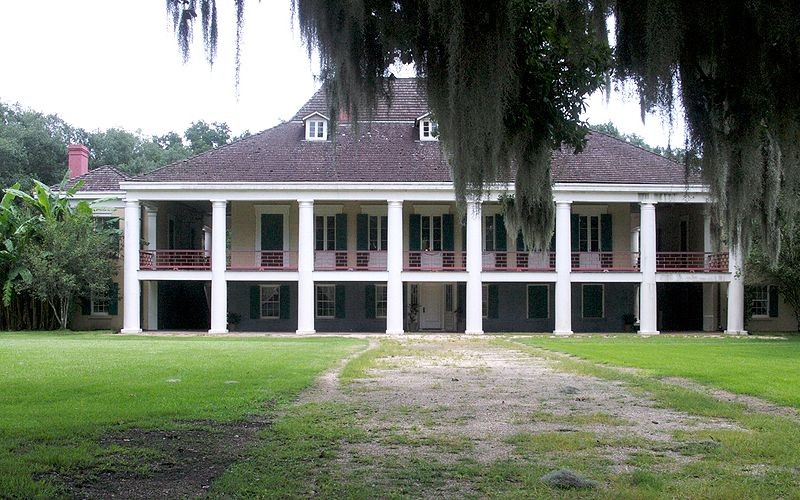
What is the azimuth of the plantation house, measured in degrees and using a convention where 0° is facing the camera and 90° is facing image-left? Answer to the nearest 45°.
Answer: approximately 0°
